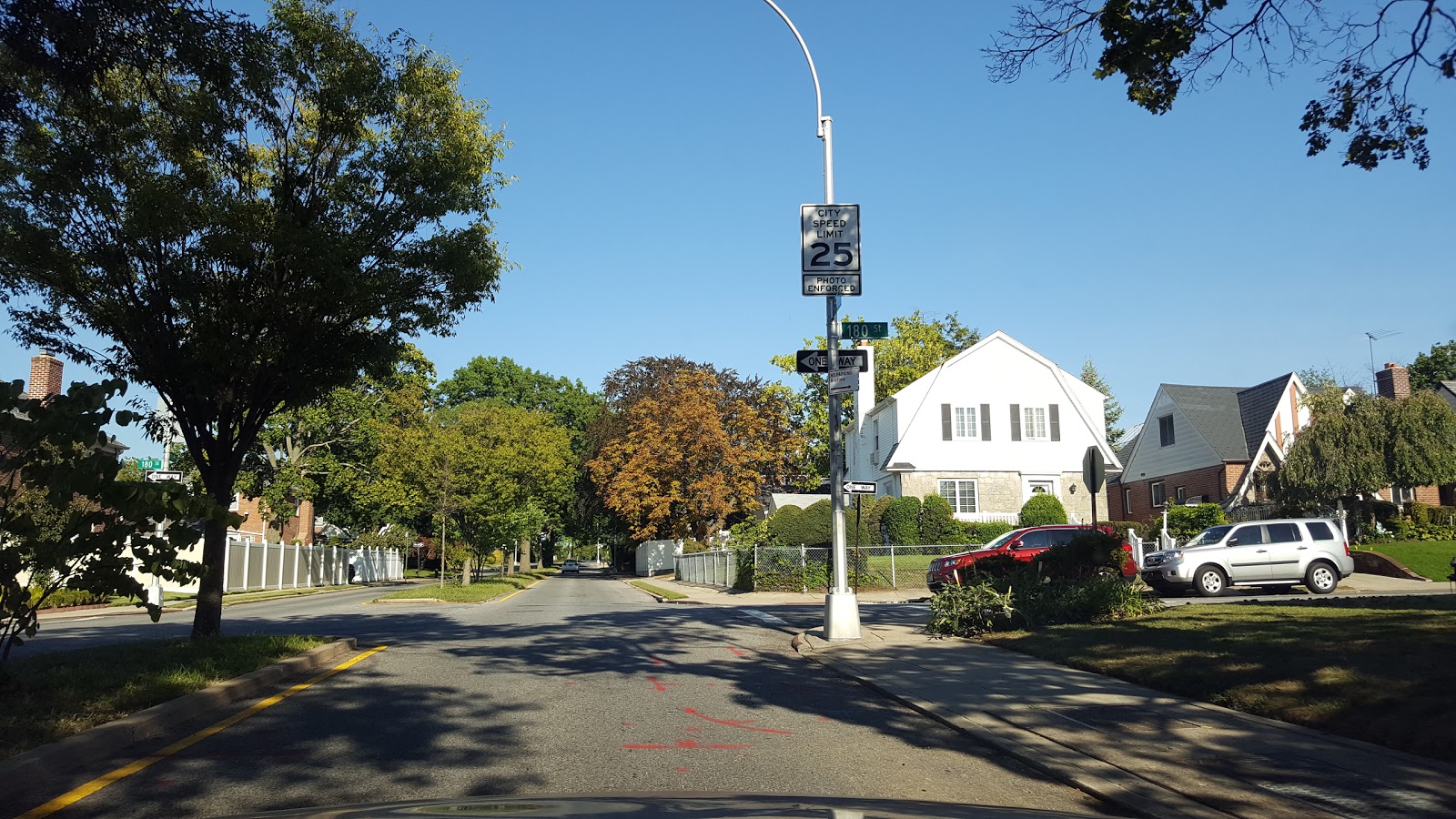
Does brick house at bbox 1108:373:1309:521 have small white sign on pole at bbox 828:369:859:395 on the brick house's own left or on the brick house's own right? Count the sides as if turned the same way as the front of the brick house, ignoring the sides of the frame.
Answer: on the brick house's own right

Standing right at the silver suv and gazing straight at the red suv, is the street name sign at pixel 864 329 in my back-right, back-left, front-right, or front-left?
front-left

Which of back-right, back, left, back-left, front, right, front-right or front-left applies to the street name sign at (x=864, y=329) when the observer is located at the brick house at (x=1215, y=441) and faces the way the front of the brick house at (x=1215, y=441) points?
front-right

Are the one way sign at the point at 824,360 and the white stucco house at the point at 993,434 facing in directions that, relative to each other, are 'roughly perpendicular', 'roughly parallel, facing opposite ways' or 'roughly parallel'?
roughly parallel

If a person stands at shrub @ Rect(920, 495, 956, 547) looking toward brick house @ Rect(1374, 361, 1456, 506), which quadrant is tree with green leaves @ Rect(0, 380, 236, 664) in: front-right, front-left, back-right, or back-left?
back-right

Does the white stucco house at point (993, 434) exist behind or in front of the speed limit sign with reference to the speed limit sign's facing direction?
behind

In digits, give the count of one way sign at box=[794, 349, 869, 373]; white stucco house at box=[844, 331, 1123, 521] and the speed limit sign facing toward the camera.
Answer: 3

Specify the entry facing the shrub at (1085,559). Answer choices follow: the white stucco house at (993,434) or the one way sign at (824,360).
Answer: the white stucco house

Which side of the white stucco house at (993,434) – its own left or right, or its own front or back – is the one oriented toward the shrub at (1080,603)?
front

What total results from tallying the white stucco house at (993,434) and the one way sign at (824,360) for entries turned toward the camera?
2

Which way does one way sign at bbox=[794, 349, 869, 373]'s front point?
toward the camera

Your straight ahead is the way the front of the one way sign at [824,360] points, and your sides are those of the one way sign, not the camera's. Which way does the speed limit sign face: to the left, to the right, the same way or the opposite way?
the same way

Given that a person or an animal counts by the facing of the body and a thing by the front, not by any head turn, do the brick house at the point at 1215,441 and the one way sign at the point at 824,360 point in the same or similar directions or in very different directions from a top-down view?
same or similar directions

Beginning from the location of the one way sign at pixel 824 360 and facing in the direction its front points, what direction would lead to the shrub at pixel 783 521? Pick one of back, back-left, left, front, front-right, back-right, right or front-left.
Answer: back

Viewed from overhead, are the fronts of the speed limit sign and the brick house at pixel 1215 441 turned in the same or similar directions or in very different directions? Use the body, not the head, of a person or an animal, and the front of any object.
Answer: same or similar directions

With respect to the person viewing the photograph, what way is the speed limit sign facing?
facing the viewer
